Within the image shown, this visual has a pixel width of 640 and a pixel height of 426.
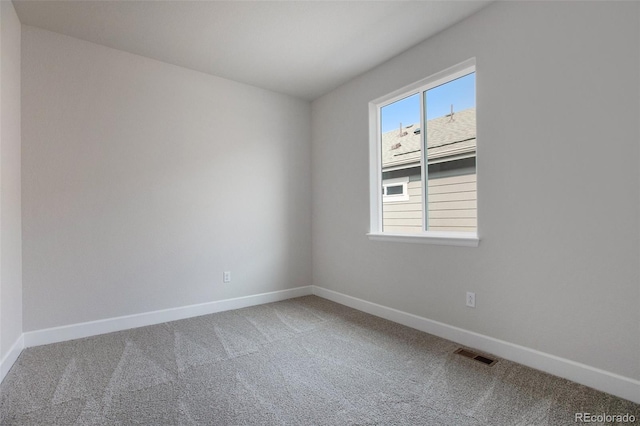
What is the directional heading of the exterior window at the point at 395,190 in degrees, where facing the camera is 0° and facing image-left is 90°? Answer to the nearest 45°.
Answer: approximately 45°
